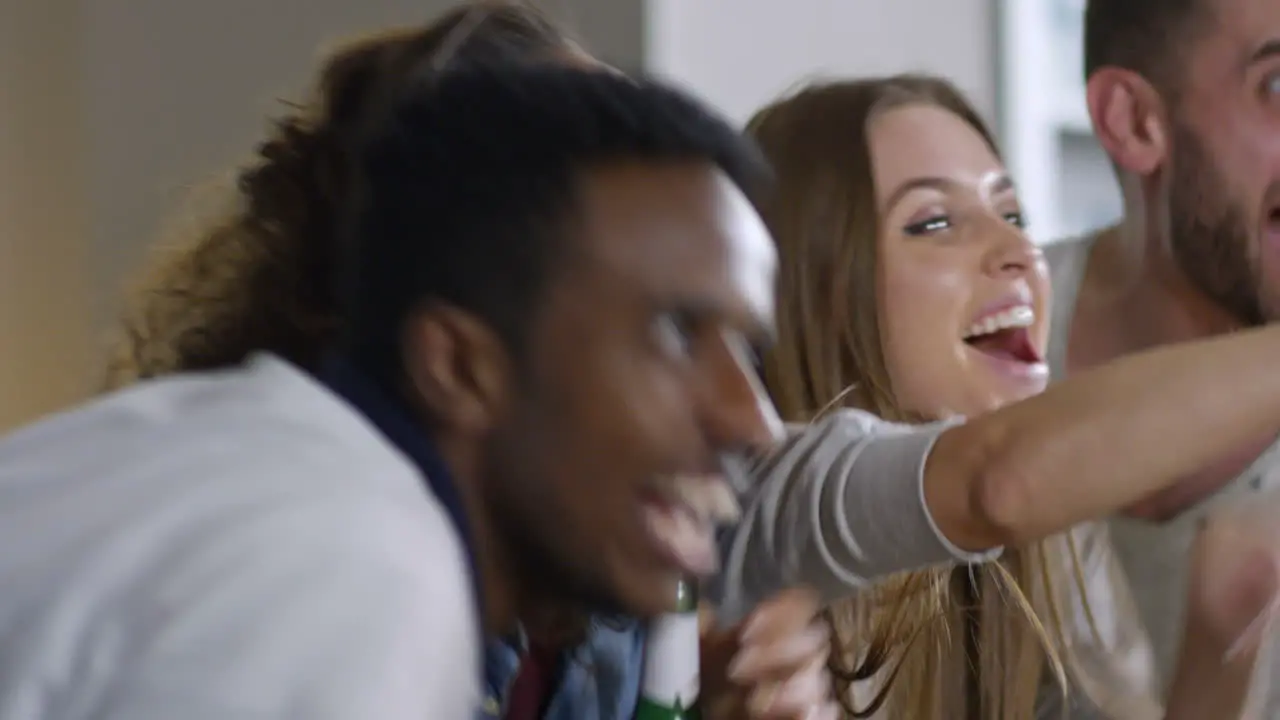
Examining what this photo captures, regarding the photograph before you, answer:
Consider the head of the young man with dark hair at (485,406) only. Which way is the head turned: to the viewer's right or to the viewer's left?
to the viewer's right

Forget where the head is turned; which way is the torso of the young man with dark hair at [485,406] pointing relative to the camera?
to the viewer's right

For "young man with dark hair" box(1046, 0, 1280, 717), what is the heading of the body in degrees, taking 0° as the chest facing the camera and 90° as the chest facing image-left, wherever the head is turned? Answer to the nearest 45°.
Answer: approximately 315°

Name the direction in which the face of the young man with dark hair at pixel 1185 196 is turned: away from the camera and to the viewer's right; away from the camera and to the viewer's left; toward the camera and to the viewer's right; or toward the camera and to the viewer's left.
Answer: toward the camera and to the viewer's right

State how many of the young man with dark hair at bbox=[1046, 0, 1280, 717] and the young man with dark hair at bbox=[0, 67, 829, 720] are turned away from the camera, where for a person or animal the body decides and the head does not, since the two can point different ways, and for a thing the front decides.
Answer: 0

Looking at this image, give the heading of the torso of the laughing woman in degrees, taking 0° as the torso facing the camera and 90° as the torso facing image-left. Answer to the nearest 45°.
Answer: approximately 315°
